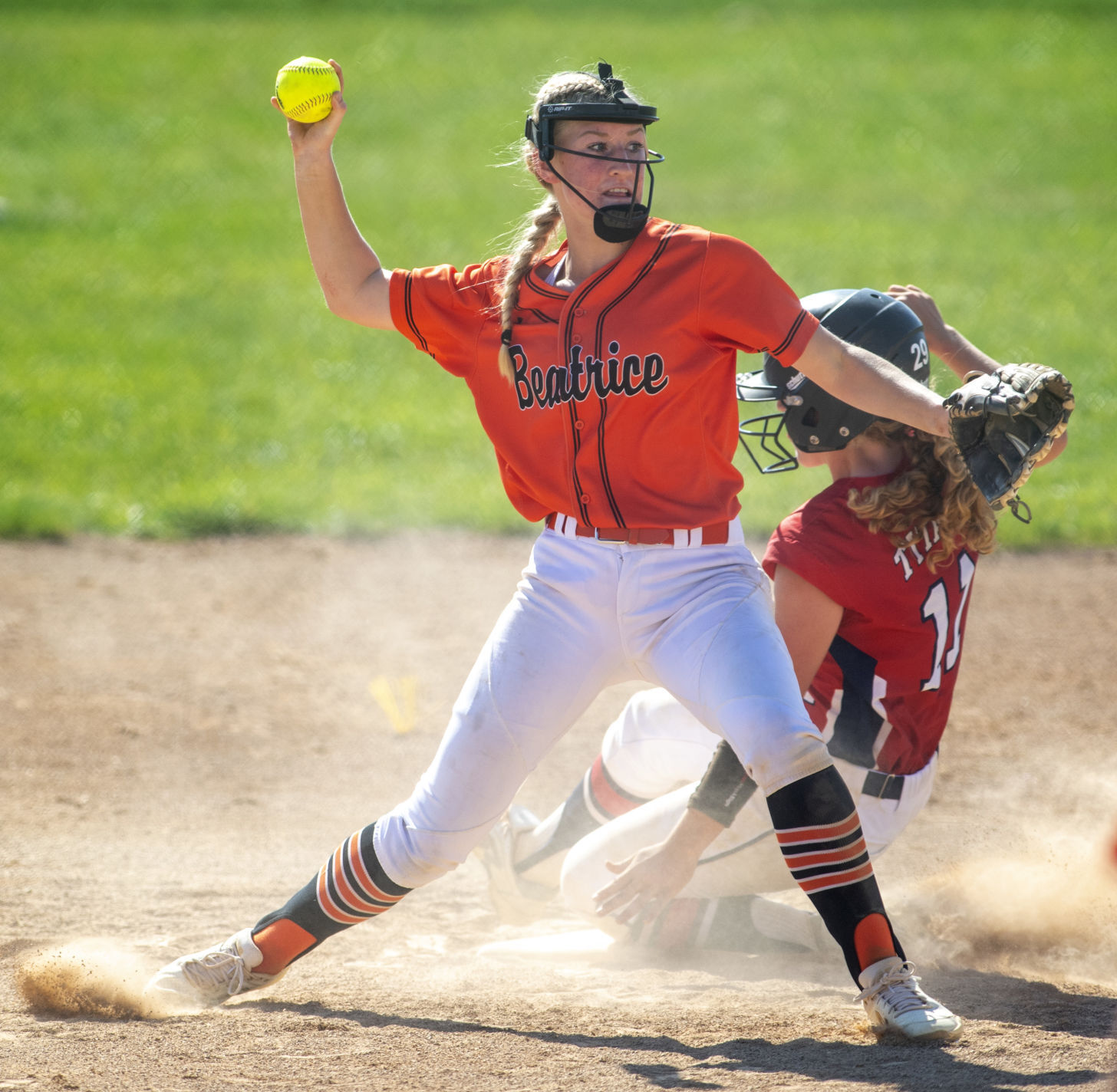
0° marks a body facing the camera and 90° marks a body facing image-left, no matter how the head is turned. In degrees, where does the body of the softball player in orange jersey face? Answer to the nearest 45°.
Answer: approximately 0°
